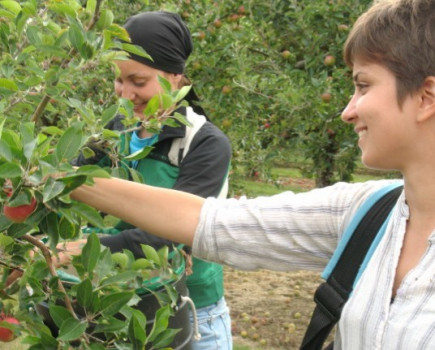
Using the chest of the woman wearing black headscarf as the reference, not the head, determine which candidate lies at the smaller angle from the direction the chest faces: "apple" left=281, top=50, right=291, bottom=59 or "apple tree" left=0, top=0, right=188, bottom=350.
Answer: the apple tree

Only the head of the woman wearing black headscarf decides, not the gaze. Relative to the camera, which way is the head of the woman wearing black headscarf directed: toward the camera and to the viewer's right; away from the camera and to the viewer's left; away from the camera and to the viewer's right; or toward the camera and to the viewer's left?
toward the camera and to the viewer's left

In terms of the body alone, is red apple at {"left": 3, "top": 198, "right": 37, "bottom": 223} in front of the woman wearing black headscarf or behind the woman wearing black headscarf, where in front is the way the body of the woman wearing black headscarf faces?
in front

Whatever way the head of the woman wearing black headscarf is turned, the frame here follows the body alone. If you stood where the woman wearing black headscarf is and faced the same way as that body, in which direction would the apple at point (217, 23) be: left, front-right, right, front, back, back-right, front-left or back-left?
back-right

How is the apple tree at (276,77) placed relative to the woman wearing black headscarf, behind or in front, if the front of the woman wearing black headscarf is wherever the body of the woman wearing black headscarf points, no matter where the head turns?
behind

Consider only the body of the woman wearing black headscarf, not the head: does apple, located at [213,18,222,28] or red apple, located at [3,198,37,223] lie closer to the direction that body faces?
the red apple

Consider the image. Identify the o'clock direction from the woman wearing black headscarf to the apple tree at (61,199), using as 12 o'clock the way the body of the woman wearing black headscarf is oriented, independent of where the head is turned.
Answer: The apple tree is roughly at 11 o'clock from the woman wearing black headscarf.
